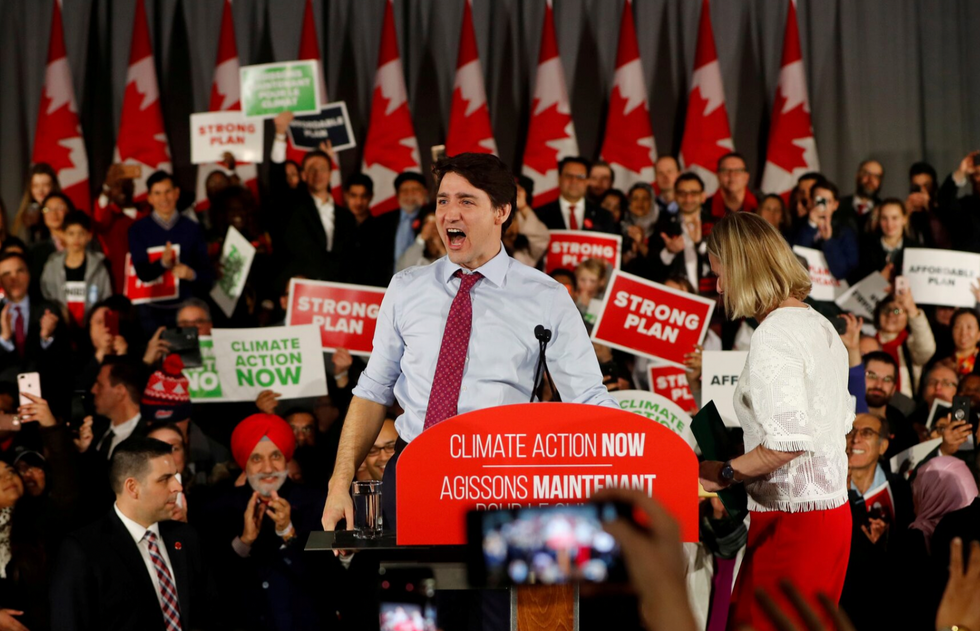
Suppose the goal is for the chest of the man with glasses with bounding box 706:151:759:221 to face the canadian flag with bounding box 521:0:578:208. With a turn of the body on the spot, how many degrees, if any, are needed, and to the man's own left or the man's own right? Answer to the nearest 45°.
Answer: approximately 135° to the man's own right

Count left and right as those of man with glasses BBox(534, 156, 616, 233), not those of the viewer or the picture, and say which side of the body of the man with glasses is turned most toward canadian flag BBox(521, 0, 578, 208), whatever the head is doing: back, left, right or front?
back

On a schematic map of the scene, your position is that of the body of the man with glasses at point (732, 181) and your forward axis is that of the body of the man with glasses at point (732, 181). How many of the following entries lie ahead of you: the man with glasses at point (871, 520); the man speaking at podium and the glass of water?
3

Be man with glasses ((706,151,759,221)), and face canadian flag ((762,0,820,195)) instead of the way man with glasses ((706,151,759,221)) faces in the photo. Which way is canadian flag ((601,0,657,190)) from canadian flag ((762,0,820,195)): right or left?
left

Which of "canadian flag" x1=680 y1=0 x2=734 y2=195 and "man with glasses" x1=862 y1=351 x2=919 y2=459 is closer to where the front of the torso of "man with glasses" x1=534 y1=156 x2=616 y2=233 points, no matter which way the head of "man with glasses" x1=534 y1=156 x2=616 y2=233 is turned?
the man with glasses

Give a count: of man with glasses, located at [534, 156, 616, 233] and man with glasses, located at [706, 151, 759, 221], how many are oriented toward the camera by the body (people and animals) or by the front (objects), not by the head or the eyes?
2

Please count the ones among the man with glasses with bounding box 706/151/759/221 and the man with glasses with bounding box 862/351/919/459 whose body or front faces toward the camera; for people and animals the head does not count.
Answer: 2

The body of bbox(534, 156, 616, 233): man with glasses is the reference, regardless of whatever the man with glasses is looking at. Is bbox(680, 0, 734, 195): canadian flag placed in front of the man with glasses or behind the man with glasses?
behind
